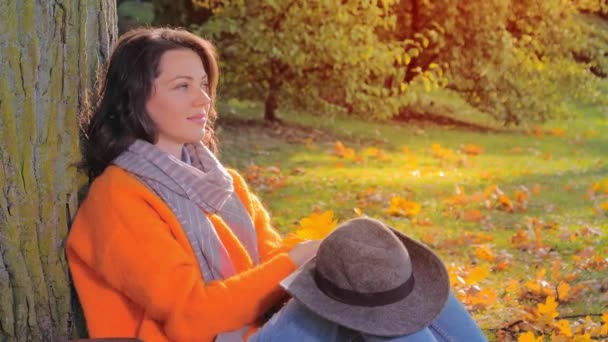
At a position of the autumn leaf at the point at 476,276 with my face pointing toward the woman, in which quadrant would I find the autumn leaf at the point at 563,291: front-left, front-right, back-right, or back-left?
back-left

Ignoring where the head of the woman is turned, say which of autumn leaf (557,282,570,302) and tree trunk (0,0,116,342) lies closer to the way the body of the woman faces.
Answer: the autumn leaf

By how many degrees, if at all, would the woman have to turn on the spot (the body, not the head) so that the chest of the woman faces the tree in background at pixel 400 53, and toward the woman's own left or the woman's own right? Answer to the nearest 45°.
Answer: approximately 135° to the woman's own left

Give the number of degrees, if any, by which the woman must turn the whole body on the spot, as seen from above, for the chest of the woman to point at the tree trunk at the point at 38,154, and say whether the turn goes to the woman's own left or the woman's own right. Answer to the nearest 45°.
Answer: approximately 135° to the woman's own right

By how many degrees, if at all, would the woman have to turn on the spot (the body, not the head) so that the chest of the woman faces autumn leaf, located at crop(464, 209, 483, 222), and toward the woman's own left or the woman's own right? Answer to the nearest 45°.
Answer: approximately 90° to the woman's own left

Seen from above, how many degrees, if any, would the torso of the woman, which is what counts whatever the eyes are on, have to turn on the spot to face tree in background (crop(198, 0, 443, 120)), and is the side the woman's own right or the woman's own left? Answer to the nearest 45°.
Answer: approximately 135° to the woman's own left

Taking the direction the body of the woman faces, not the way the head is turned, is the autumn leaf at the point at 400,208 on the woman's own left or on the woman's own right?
on the woman's own left

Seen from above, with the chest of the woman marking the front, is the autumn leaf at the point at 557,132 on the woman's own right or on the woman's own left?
on the woman's own left

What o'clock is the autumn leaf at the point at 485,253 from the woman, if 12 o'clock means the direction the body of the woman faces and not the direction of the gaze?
The autumn leaf is roughly at 9 o'clock from the woman.

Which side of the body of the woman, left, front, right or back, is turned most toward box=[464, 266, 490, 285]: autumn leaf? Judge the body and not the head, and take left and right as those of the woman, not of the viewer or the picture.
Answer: left

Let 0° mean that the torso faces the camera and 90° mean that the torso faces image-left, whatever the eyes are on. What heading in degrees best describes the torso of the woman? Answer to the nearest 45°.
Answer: approximately 315°

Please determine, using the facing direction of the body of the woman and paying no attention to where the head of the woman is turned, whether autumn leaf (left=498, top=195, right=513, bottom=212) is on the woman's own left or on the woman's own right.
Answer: on the woman's own left
